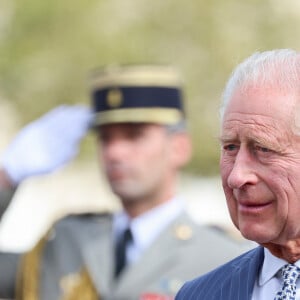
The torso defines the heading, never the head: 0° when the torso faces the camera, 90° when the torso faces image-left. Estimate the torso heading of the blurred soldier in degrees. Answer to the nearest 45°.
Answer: approximately 45°
